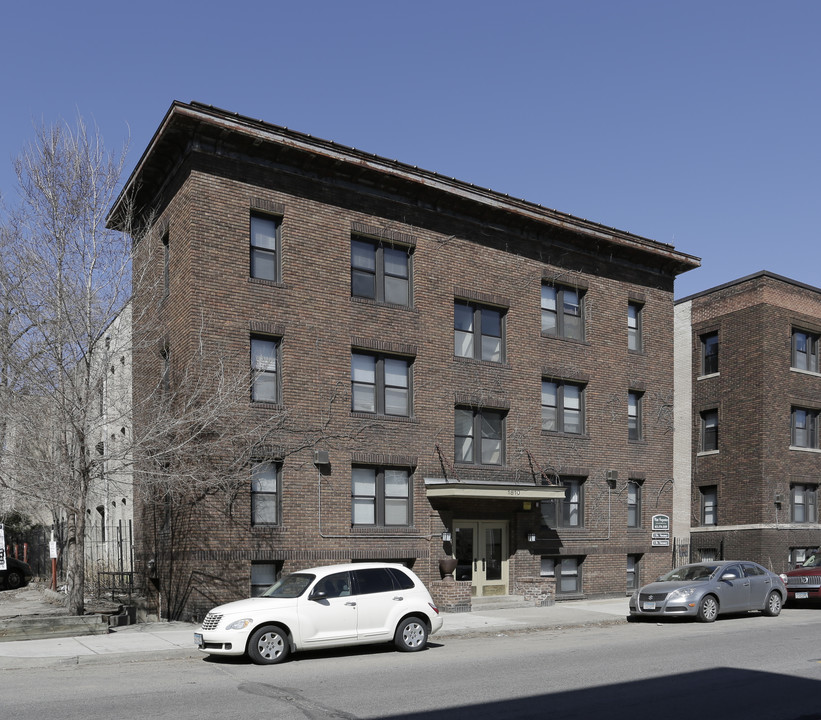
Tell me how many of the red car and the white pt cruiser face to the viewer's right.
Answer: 0

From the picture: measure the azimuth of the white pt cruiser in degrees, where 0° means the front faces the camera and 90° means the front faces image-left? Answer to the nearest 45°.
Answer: approximately 45°

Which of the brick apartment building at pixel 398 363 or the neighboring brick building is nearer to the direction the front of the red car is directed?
the brick apartment building

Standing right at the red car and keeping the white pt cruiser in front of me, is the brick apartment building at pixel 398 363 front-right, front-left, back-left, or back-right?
front-right

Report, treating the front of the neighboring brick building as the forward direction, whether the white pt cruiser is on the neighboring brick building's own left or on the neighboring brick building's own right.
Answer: on the neighboring brick building's own right

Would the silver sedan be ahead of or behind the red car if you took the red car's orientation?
ahead

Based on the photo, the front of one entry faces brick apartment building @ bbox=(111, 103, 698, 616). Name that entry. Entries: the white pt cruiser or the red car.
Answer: the red car

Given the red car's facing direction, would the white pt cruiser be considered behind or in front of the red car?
in front

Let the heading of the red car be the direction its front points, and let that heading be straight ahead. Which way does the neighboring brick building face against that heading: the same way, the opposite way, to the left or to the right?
to the left

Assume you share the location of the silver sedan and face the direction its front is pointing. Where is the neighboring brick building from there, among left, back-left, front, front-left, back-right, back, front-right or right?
back-right

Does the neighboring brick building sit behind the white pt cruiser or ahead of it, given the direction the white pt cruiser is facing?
behind

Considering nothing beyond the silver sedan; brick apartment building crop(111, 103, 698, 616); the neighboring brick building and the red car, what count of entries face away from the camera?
0

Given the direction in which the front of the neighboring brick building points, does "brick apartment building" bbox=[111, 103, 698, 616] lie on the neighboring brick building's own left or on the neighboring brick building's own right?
on the neighboring brick building's own right

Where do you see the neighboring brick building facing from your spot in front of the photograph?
facing the viewer and to the right of the viewer

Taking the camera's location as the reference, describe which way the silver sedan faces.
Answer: facing the viewer and to the left of the viewer

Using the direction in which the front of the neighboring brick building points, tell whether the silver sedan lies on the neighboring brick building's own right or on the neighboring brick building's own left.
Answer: on the neighboring brick building's own right
